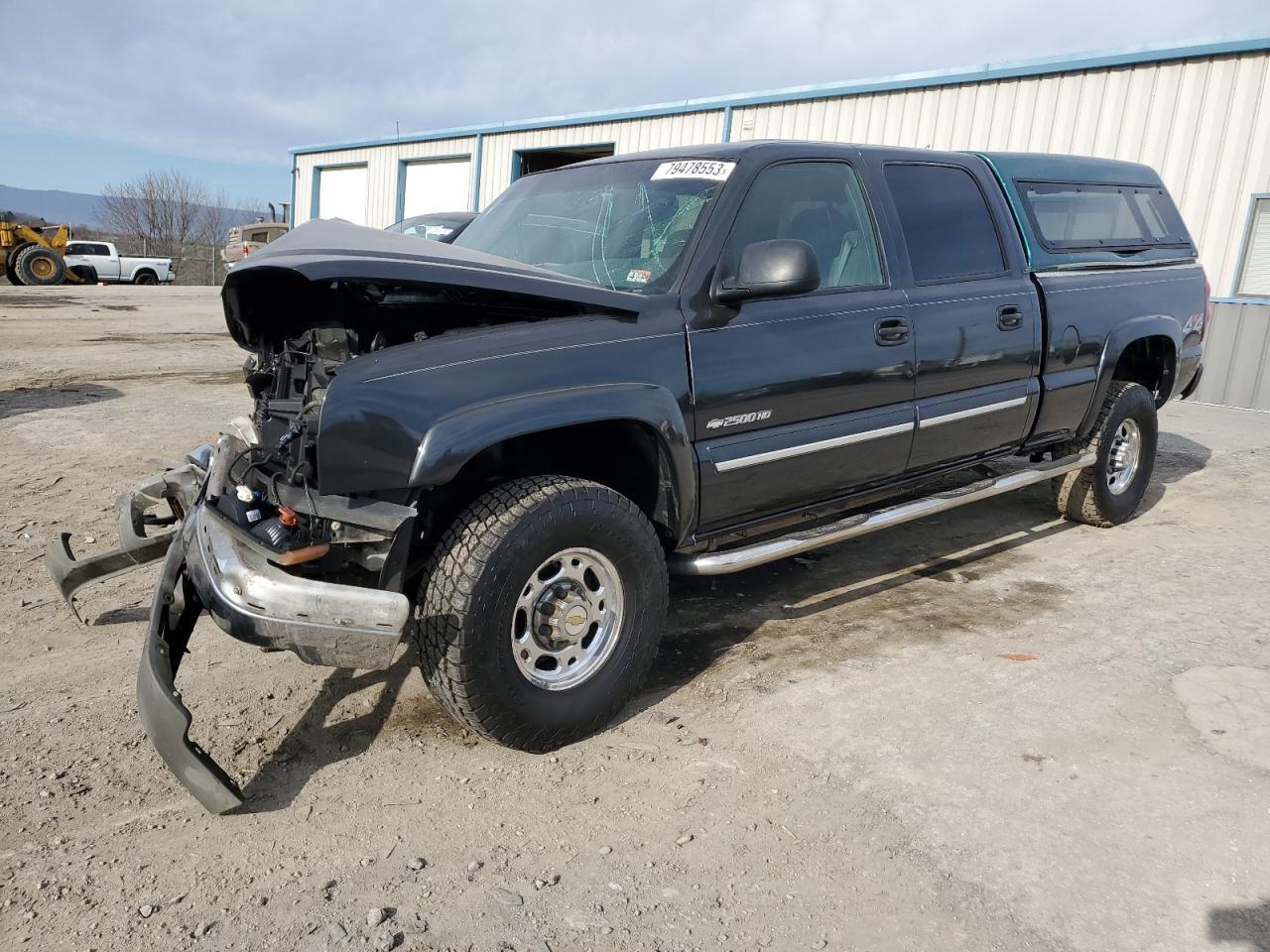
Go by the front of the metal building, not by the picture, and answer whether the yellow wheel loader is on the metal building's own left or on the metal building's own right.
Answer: on the metal building's own right

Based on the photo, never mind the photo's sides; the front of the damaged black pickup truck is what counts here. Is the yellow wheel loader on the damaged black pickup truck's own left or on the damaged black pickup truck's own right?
on the damaged black pickup truck's own right

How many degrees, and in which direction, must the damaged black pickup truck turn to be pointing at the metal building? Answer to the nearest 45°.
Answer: approximately 180°

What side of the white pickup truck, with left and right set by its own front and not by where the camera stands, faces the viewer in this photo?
left

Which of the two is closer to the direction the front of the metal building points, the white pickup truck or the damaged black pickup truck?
the damaged black pickup truck

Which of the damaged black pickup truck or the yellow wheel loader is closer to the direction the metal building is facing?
the damaged black pickup truck

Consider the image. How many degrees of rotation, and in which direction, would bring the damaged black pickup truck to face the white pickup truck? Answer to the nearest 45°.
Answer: approximately 90° to its right

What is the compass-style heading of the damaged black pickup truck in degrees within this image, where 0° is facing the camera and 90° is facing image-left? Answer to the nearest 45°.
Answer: approximately 45°

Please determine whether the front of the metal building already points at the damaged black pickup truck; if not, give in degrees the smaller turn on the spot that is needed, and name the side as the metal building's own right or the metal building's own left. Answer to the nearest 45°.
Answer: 0° — it already faces it

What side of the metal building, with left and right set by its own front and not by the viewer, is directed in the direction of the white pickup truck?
right
